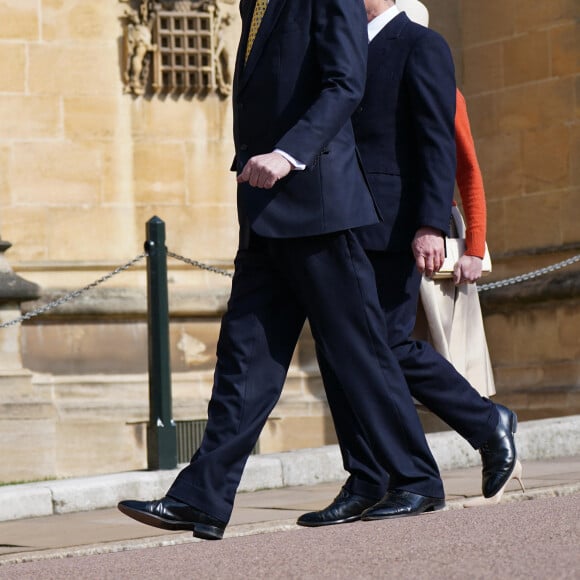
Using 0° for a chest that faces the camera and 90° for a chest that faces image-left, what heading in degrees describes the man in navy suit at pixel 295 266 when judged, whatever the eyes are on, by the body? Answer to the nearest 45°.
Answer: approximately 90°

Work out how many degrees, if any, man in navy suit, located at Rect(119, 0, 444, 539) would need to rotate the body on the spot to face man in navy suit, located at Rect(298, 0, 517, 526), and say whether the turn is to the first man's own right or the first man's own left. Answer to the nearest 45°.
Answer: approximately 135° to the first man's own right

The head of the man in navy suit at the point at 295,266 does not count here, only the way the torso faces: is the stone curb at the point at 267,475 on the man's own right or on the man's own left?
on the man's own right

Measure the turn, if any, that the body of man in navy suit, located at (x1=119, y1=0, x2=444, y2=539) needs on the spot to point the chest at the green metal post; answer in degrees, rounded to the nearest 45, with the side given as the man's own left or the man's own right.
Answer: approximately 90° to the man's own right

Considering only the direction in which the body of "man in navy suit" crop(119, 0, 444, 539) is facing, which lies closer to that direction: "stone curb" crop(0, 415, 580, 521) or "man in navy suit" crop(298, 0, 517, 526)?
the stone curb

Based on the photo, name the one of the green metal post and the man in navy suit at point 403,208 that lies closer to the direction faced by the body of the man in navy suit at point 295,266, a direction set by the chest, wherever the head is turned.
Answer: the green metal post
